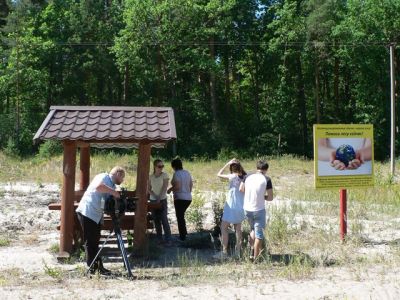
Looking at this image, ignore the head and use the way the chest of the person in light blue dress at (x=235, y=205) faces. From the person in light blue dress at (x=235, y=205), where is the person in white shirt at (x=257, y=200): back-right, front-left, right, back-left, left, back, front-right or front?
back

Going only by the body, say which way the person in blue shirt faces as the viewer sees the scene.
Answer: to the viewer's right

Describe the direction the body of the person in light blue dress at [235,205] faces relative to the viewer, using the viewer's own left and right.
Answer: facing away from the viewer and to the left of the viewer

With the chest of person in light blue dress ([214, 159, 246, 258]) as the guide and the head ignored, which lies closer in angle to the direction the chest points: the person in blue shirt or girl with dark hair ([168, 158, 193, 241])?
the girl with dark hair

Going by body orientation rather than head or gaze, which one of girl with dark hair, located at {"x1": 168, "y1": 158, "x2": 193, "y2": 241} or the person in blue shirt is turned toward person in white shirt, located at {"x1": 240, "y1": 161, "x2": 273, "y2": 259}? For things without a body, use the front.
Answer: the person in blue shirt

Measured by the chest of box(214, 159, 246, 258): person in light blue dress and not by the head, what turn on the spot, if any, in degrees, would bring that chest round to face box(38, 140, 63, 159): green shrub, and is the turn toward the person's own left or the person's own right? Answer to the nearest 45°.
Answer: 0° — they already face it

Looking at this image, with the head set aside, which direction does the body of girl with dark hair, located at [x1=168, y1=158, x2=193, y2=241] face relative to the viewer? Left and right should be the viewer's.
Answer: facing away from the viewer and to the left of the viewer

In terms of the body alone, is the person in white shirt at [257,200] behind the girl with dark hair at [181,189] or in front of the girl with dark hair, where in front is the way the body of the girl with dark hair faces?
behind
